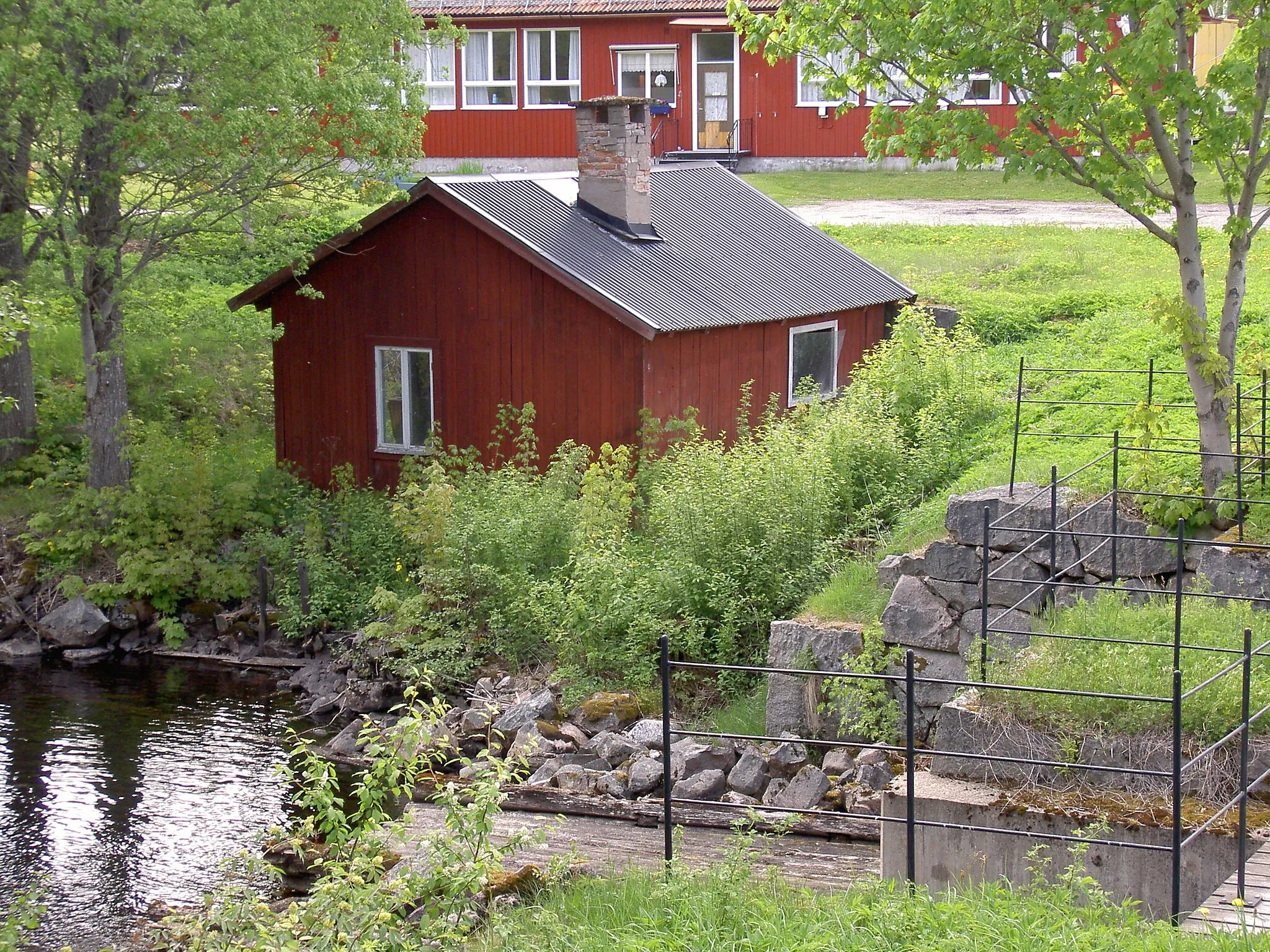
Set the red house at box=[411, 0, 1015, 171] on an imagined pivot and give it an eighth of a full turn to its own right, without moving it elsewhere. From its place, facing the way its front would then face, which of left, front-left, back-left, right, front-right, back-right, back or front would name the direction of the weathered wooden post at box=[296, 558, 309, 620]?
front-left

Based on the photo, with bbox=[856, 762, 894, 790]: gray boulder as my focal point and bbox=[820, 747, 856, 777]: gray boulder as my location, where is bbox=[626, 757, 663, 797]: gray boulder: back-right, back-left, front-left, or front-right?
back-right

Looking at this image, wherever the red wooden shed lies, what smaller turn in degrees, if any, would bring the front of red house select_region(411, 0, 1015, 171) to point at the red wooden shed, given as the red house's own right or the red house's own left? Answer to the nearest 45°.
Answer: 0° — it already faces it

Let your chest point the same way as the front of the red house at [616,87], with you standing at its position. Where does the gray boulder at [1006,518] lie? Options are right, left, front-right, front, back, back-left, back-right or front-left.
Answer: front

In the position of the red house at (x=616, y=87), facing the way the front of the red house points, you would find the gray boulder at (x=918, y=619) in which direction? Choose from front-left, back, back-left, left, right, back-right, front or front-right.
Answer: front

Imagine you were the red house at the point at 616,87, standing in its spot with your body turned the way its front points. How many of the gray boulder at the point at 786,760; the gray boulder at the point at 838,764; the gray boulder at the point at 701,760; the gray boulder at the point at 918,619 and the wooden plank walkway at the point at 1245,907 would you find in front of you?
5

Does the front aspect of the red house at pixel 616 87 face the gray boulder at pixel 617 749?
yes

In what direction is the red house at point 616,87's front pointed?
toward the camera

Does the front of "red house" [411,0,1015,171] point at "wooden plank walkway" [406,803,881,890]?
yes

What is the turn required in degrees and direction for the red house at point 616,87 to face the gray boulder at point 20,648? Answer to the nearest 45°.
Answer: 0° — it already faces it

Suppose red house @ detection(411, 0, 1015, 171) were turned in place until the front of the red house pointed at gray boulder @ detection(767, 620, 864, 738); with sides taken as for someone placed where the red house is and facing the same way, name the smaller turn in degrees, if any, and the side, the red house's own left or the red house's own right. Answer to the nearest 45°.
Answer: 0° — it already faces it

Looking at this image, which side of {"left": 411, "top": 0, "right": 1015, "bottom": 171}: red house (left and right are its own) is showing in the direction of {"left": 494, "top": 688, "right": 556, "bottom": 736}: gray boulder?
front

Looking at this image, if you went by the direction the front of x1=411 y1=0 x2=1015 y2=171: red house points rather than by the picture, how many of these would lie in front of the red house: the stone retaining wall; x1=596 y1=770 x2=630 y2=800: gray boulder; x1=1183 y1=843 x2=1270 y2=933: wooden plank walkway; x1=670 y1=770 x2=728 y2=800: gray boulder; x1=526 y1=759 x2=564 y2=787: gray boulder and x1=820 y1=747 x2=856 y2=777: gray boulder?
6

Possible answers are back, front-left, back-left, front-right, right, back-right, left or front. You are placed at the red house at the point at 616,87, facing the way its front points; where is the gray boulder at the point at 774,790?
front

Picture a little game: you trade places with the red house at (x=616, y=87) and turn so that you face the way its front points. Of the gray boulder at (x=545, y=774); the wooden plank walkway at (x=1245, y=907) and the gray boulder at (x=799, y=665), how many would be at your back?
0

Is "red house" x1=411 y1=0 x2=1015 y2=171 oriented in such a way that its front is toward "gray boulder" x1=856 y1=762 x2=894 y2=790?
yes

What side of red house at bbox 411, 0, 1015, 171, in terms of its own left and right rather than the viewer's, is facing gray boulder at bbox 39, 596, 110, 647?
front

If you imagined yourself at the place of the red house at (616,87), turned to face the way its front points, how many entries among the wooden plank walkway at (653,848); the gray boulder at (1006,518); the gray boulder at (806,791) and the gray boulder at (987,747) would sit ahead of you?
4

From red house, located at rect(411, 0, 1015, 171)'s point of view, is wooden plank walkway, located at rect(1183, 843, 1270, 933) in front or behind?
in front
